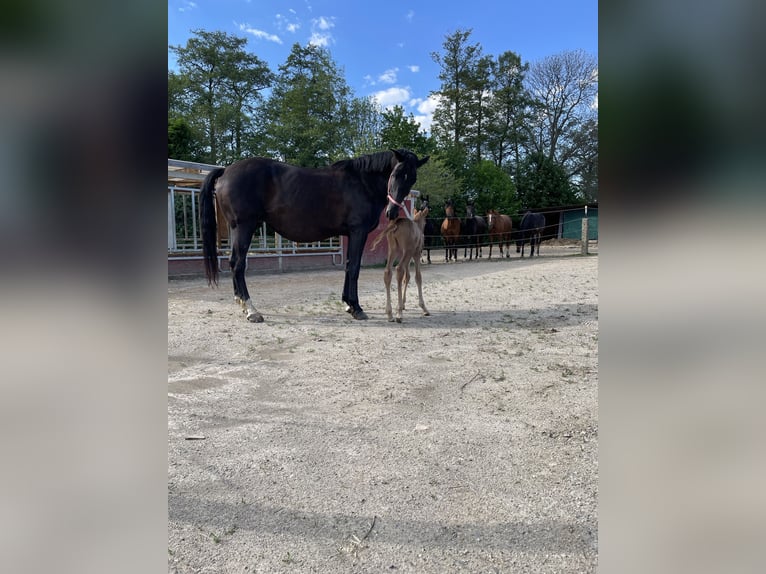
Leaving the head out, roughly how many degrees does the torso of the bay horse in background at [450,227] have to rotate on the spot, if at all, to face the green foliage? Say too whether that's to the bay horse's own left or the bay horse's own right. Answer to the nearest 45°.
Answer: approximately 180°

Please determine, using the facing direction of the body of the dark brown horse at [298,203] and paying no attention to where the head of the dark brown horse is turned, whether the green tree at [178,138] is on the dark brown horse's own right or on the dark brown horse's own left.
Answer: on the dark brown horse's own left

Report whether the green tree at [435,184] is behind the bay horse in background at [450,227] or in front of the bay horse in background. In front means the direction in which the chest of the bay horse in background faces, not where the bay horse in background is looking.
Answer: behind

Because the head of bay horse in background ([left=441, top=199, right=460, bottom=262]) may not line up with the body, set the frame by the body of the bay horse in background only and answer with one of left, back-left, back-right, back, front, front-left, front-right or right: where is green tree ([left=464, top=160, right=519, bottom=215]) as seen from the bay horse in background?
back

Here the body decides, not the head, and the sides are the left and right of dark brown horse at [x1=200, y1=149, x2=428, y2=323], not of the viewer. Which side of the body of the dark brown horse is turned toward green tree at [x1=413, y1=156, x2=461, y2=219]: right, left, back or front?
left

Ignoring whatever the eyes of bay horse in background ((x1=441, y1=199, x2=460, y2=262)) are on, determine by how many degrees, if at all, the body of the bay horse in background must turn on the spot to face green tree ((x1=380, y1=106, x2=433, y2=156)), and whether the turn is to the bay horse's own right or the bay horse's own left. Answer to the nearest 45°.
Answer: approximately 180°

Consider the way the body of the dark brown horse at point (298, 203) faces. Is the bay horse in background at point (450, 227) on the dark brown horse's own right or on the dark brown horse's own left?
on the dark brown horse's own left

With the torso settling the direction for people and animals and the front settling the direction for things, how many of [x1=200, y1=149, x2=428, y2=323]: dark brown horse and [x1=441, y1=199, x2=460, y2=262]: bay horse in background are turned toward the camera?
1

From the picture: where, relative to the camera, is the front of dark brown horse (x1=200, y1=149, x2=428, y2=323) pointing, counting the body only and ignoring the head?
to the viewer's right

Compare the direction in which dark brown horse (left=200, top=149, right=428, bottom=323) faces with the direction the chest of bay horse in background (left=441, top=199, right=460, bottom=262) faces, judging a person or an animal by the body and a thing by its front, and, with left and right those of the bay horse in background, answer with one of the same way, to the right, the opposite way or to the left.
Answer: to the left
